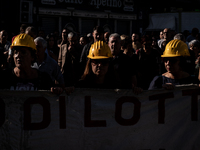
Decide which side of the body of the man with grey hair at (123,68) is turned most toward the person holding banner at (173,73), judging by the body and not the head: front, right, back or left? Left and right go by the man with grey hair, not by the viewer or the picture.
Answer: left

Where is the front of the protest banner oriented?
toward the camera

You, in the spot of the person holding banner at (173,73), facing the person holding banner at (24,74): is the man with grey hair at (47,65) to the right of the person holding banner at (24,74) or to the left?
right

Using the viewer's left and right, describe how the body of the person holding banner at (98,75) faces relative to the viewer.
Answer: facing the viewer

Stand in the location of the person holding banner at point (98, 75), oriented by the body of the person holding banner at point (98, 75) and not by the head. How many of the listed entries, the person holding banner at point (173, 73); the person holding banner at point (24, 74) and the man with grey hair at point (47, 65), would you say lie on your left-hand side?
1

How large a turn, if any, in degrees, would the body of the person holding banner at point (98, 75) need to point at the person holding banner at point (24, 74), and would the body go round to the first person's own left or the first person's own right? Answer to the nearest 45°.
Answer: approximately 45° to the first person's own right

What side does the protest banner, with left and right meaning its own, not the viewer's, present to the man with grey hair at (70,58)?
back

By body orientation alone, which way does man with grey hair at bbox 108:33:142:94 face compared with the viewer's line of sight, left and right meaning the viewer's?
facing the viewer and to the left of the viewer

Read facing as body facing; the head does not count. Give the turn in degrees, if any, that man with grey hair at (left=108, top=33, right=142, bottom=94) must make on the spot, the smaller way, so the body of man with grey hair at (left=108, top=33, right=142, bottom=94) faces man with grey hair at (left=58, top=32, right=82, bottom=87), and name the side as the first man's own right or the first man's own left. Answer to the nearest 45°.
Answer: approximately 90° to the first man's own right

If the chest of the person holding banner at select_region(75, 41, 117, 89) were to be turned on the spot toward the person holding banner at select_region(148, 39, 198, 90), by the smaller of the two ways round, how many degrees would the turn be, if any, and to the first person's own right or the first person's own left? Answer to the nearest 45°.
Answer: approximately 90° to the first person's own left

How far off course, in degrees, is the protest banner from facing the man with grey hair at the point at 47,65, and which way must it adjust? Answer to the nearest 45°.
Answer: approximately 135° to its right
